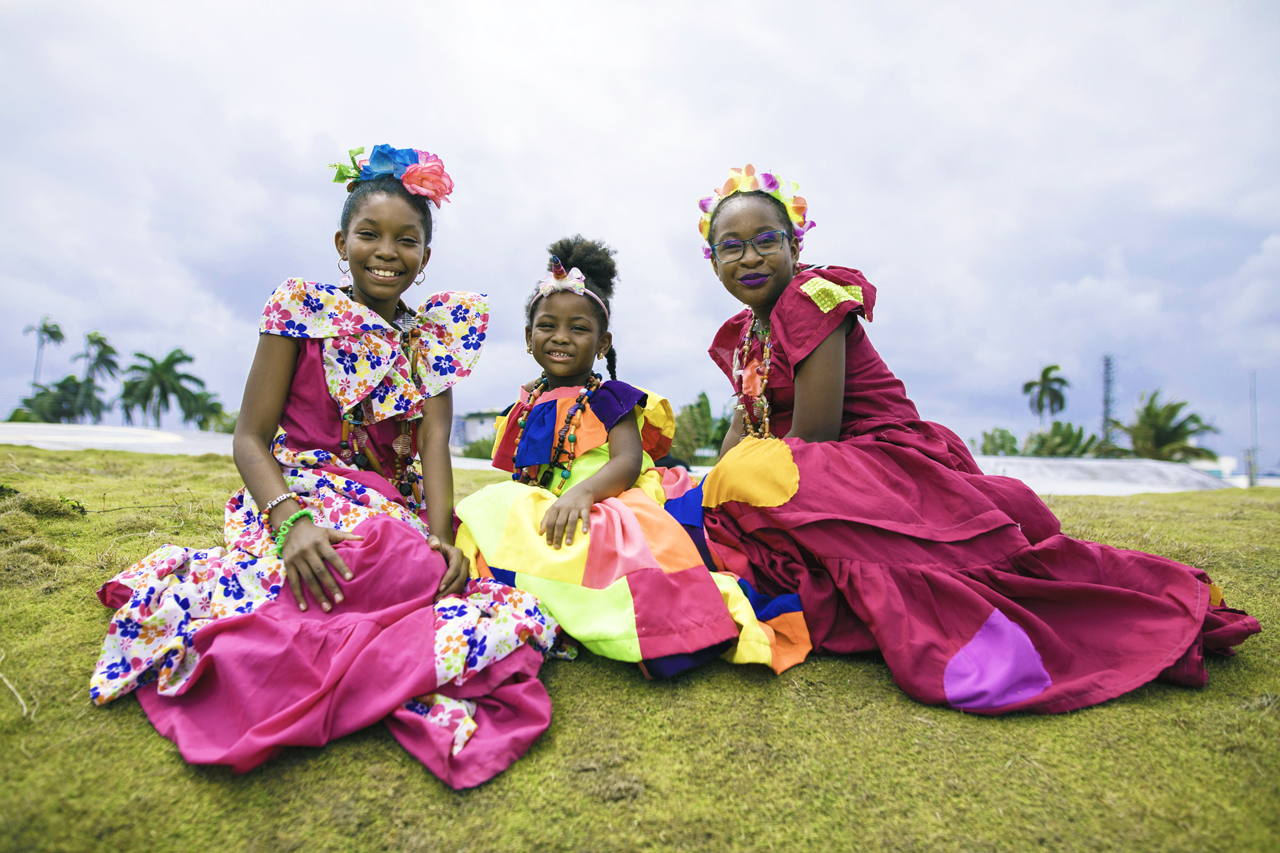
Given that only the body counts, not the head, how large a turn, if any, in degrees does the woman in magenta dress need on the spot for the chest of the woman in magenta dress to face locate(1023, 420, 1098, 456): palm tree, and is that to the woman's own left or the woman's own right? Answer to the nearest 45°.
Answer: approximately 135° to the woman's own right

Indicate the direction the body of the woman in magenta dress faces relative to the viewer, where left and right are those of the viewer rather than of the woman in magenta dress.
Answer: facing the viewer and to the left of the viewer

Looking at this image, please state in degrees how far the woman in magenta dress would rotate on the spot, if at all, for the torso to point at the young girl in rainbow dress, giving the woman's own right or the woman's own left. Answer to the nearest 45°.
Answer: approximately 45° to the woman's own right

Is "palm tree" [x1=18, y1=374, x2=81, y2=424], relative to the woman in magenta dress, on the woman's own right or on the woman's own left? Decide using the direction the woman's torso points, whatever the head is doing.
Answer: on the woman's own right

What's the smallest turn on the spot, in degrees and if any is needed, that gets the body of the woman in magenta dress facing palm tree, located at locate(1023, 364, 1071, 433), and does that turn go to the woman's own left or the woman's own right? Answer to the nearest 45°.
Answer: approximately 135° to the woman's own right

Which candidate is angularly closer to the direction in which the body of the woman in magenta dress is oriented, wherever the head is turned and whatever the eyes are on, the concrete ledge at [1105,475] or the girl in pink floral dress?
the girl in pink floral dress

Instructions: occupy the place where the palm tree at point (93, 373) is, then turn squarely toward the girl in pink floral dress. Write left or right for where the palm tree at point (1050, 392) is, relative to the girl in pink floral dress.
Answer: left
